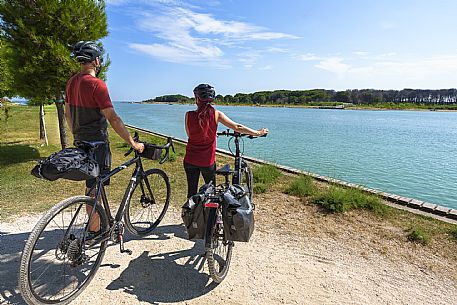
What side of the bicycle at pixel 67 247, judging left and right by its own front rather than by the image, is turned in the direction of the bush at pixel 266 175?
front

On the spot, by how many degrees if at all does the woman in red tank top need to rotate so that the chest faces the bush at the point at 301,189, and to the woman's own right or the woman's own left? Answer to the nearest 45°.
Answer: approximately 45° to the woman's own right

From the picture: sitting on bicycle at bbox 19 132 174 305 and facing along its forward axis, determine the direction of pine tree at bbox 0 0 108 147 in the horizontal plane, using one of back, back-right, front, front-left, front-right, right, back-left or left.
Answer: front-left

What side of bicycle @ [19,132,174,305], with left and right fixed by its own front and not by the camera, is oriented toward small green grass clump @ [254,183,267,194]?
front

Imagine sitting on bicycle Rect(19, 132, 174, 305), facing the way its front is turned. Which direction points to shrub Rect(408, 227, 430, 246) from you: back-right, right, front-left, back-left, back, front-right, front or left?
front-right

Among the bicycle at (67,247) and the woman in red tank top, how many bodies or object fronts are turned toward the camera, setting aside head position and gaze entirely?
0

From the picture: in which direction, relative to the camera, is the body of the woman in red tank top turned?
away from the camera

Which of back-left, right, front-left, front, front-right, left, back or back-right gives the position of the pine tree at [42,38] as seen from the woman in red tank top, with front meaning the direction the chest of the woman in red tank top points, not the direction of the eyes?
front-left

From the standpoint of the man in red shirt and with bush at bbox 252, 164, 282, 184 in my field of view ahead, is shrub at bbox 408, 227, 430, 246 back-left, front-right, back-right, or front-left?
front-right

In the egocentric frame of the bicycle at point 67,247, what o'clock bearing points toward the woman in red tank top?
The woman in red tank top is roughly at 1 o'clock from the bicycle.

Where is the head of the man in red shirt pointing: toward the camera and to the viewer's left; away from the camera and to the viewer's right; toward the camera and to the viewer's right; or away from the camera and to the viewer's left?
away from the camera and to the viewer's right

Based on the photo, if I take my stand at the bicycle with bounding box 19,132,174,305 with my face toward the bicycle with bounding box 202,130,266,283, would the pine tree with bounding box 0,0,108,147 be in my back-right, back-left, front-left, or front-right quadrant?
back-left

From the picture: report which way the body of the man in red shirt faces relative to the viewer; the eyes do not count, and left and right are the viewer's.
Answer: facing away from the viewer and to the right of the viewer

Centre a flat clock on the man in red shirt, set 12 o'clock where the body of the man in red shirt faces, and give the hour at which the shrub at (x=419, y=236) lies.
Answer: The shrub is roughly at 2 o'clock from the man in red shirt.

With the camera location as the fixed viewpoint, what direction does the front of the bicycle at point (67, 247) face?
facing away from the viewer and to the right of the viewer
